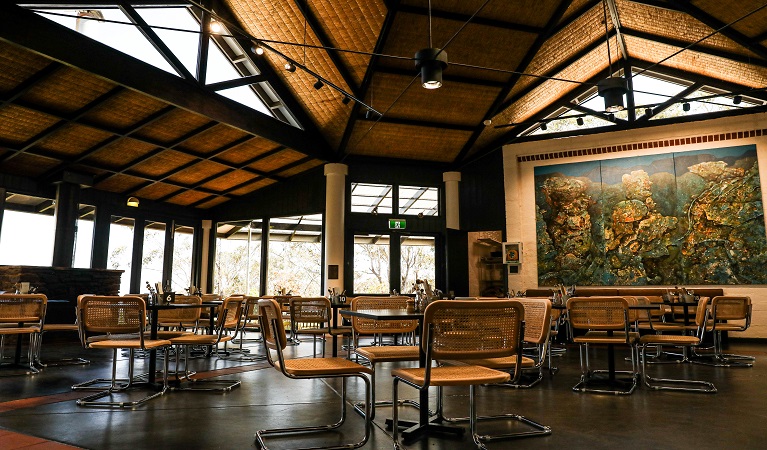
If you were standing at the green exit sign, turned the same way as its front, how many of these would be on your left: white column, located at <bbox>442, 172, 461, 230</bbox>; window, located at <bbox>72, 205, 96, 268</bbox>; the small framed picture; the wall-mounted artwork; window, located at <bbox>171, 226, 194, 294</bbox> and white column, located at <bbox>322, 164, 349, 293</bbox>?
3

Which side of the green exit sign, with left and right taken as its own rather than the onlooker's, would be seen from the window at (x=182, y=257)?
right

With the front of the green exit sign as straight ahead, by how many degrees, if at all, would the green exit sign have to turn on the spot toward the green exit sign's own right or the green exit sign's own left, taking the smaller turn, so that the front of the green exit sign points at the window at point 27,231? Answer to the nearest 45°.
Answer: approximately 90° to the green exit sign's own right

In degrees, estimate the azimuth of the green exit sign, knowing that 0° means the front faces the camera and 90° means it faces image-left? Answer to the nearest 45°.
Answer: approximately 0°

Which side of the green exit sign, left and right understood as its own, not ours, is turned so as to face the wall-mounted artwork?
left

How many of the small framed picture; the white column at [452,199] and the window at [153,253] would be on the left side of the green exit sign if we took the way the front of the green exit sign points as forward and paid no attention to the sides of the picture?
2

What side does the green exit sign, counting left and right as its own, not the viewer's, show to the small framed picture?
left

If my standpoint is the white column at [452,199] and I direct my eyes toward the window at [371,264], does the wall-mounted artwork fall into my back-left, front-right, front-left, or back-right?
back-left

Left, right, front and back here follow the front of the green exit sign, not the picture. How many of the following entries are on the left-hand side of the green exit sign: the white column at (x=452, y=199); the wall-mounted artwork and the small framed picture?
3

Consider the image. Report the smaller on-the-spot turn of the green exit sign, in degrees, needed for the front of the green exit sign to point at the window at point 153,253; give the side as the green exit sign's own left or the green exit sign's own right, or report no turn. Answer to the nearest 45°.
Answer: approximately 90° to the green exit sign's own right

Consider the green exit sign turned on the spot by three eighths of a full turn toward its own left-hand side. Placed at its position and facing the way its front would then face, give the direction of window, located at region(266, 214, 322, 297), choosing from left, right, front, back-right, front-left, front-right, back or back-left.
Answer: back-left
